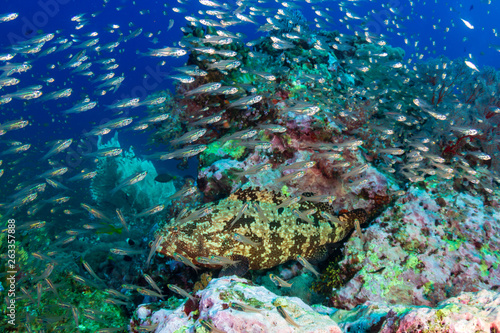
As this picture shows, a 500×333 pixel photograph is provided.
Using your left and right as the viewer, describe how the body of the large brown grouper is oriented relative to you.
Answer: facing to the left of the viewer
